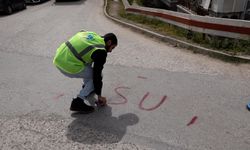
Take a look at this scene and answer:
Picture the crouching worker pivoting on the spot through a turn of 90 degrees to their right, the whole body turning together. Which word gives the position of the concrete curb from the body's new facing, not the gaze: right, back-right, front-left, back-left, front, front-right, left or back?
back-left

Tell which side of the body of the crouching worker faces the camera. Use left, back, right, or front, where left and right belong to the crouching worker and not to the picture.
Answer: right

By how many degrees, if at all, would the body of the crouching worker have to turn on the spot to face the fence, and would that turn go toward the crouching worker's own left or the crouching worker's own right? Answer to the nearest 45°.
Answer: approximately 45° to the crouching worker's own left
